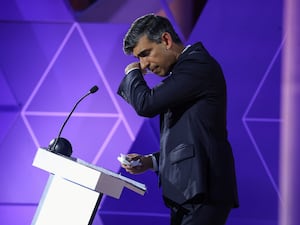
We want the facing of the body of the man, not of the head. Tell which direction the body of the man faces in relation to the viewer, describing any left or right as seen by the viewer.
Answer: facing to the left of the viewer
